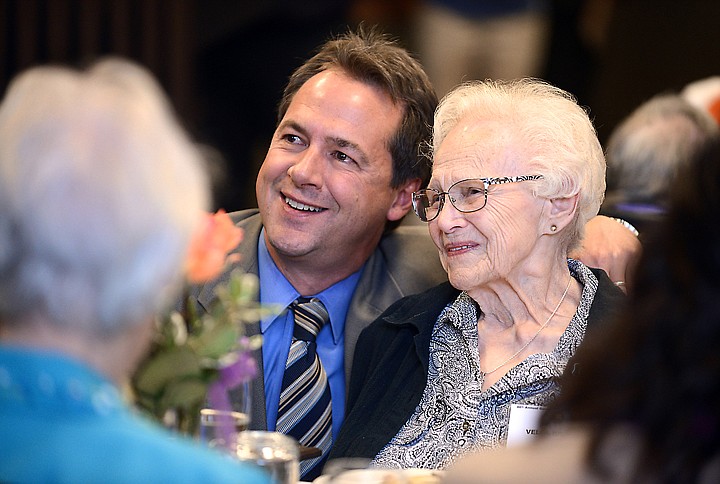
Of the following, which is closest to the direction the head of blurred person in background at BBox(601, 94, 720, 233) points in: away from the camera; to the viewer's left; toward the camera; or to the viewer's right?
away from the camera

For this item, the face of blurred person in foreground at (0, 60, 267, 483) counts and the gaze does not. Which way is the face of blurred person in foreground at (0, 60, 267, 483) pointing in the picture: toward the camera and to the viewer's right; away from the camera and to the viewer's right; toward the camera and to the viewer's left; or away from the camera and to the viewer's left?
away from the camera and to the viewer's right

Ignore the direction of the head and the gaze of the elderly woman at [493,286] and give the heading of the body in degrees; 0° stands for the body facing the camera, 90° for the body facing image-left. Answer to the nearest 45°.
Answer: approximately 45°

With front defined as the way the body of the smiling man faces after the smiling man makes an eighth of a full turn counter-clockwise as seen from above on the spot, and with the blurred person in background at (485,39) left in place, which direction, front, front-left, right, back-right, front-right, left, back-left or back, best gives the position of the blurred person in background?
back

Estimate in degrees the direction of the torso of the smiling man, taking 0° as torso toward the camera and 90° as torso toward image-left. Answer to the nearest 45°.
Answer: approximately 45°

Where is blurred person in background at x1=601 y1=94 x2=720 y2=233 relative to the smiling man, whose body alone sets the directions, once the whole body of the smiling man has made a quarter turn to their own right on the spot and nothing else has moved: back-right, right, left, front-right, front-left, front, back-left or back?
right

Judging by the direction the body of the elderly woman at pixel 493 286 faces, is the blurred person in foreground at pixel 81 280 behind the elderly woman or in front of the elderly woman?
in front

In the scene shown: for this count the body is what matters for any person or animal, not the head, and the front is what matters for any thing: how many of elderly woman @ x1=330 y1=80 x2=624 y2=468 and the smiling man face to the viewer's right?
0

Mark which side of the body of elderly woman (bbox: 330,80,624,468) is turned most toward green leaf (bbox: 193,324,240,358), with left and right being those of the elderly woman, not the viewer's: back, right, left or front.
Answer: front

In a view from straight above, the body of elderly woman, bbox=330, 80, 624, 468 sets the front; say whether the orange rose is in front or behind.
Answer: in front

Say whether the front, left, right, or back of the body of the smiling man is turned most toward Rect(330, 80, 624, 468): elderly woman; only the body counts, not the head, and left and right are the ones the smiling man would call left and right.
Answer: left
